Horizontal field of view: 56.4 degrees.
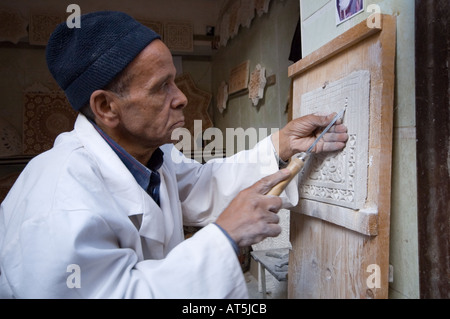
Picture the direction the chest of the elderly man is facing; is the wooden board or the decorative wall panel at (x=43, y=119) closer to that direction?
the wooden board

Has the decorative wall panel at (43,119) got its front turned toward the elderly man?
yes

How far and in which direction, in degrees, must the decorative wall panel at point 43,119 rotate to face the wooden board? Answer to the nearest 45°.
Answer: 0° — it already faces it

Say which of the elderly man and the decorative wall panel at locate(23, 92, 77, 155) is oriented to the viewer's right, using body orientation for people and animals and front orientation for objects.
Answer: the elderly man

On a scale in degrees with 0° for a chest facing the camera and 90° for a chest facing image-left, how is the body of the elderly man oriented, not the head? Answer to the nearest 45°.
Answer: approximately 270°

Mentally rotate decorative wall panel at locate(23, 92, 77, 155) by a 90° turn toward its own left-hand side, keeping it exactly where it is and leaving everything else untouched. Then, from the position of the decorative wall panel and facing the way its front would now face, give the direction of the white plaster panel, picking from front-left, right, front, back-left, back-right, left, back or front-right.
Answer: right

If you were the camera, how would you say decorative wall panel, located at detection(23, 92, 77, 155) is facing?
facing the viewer

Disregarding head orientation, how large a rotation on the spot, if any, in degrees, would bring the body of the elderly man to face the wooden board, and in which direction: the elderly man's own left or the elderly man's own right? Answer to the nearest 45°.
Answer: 0° — they already face it

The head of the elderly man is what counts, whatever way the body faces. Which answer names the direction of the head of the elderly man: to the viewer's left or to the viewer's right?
to the viewer's right

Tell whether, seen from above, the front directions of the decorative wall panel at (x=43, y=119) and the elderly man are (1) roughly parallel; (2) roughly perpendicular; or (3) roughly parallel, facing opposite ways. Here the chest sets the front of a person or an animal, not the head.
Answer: roughly perpendicular
